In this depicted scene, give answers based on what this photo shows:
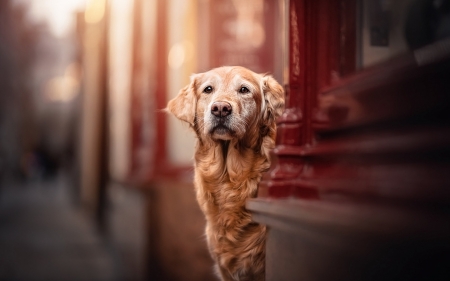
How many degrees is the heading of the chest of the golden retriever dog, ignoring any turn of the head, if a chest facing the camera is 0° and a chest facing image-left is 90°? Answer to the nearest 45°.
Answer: approximately 0°

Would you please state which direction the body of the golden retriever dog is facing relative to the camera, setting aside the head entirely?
toward the camera
